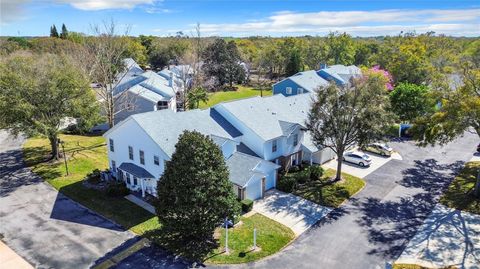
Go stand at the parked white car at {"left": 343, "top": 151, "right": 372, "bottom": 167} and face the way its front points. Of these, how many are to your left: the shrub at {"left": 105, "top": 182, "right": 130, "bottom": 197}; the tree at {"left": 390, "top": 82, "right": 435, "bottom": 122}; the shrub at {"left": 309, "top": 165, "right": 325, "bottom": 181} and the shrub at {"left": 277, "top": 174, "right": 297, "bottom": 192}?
3

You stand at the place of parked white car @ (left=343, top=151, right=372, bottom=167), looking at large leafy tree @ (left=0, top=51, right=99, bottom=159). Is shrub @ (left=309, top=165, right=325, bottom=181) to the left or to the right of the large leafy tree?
left

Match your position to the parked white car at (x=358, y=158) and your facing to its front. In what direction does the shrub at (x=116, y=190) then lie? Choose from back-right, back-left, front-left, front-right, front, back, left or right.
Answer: left

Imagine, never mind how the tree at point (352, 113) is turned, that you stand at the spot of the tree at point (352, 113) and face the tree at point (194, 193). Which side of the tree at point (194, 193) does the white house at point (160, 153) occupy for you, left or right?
right

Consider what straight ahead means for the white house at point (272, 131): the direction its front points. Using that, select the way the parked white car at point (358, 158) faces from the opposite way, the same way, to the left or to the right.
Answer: the opposite way

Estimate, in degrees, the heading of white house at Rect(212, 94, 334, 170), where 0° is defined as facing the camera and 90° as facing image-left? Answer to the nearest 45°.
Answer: approximately 315°

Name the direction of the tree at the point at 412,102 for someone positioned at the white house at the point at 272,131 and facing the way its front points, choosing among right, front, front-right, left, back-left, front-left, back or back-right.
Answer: left

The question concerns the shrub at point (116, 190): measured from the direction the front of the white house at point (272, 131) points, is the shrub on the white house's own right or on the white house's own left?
on the white house's own right

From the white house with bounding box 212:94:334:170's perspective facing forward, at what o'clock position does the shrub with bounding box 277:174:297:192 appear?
The shrub is roughly at 1 o'clock from the white house.

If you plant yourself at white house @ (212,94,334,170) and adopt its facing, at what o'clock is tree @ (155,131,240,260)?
The tree is roughly at 2 o'clock from the white house.

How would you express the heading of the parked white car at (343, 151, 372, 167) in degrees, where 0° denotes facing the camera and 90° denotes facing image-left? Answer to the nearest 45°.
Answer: approximately 135°

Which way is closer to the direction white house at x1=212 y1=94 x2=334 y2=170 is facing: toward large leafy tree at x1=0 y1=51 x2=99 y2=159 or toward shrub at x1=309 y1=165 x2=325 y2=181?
the shrub
